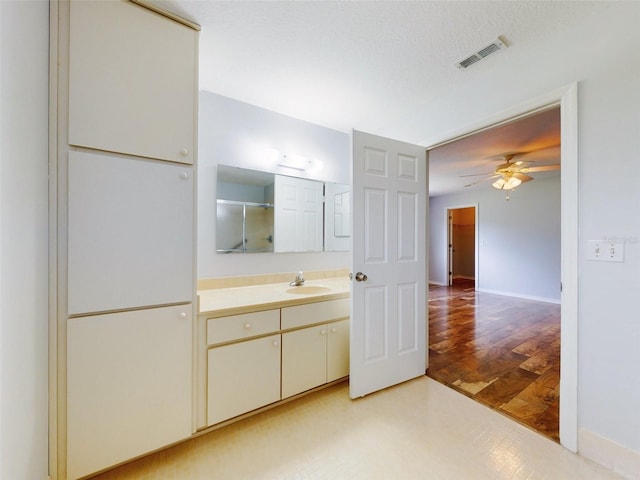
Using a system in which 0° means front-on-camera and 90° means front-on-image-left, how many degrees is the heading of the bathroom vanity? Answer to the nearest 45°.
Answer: approximately 315°

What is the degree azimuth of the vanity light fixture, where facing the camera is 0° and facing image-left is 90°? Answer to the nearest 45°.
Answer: approximately 315°

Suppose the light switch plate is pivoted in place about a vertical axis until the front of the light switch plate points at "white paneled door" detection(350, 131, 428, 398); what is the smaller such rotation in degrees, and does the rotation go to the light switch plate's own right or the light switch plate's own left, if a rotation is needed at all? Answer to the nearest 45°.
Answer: approximately 90° to the light switch plate's own right

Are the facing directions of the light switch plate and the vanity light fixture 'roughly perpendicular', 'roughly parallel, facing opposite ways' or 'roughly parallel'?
roughly perpendicular

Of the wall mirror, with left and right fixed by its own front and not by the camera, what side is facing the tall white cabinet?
right

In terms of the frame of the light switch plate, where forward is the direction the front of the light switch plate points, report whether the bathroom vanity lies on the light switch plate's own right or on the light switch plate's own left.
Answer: on the light switch plate's own right

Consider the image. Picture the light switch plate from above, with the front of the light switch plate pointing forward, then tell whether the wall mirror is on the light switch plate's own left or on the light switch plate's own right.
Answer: on the light switch plate's own right
